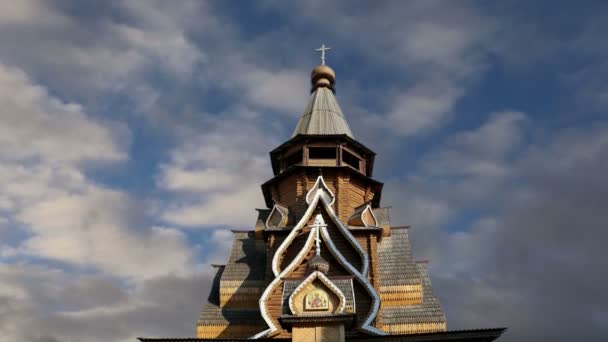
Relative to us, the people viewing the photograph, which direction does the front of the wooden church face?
facing the viewer
